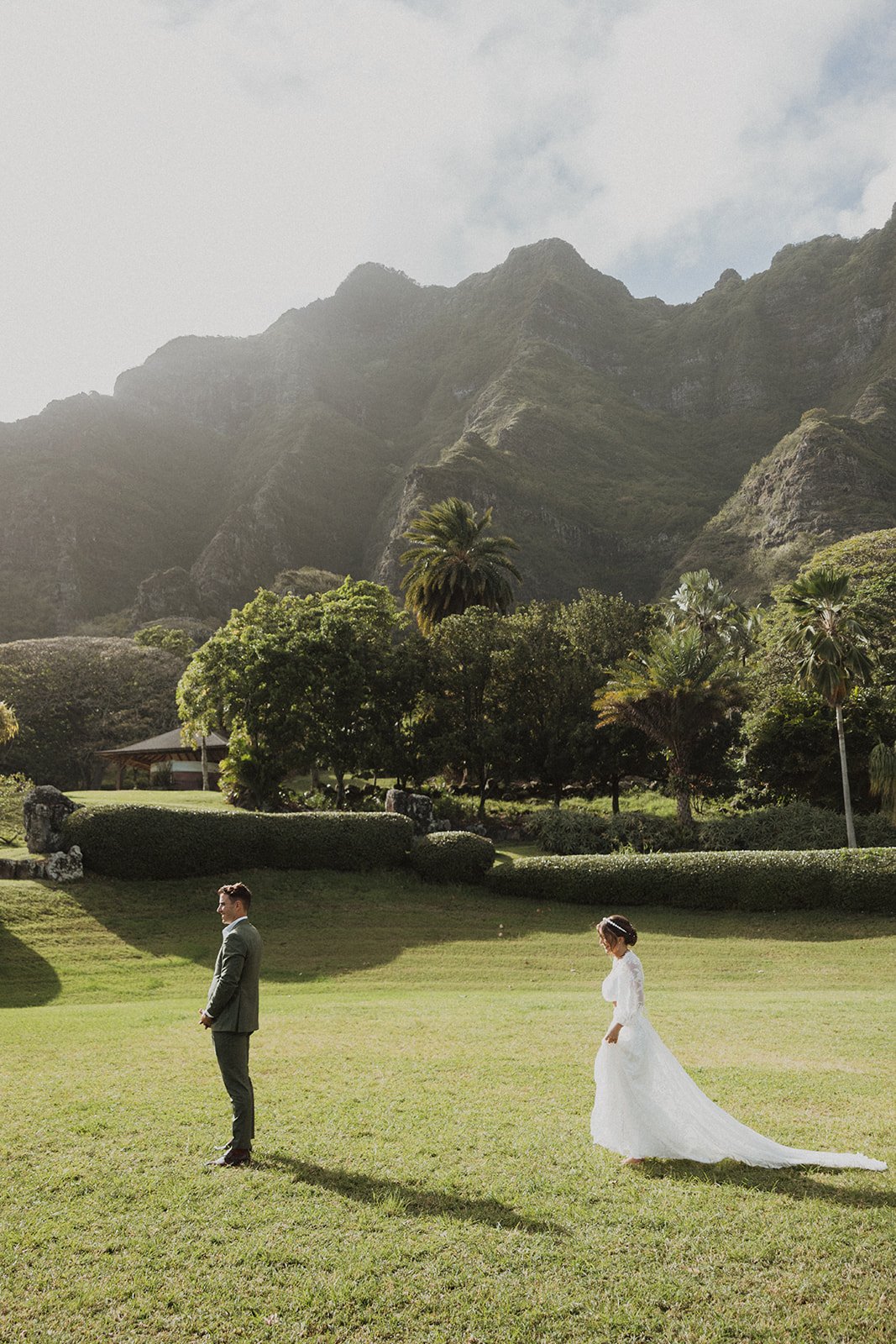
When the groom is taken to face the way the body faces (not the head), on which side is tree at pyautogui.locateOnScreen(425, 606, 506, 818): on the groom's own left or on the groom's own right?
on the groom's own right

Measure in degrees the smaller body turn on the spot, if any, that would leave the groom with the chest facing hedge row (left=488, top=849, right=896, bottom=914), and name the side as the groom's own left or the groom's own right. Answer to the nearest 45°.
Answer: approximately 135° to the groom's own right

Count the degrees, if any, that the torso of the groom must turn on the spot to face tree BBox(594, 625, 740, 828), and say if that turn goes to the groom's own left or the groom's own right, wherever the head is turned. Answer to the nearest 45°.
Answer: approximately 135° to the groom's own right

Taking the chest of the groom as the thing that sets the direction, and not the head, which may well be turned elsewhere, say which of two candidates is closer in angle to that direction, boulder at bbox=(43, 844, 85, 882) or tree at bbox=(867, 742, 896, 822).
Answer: the boulder

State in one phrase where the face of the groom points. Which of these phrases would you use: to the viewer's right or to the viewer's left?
to the viewer's left

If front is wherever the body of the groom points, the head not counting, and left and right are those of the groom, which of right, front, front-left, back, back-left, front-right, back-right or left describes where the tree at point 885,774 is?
back-right

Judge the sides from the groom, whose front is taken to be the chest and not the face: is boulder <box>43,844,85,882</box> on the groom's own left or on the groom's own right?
on the groom's own right

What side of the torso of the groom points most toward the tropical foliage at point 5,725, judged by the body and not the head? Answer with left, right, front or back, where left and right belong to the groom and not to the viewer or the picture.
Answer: right

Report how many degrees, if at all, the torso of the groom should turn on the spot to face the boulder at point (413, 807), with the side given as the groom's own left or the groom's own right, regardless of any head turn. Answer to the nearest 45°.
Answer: approximately 90° to the groom's own right

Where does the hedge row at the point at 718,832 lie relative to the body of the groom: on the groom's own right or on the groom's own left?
on the groom's own right

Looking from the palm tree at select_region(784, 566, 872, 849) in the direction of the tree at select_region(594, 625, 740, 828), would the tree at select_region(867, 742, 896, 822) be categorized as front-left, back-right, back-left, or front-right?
back-right

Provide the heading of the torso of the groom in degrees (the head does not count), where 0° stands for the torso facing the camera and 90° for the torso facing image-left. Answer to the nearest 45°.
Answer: approximately 90°
